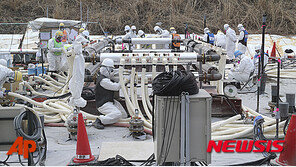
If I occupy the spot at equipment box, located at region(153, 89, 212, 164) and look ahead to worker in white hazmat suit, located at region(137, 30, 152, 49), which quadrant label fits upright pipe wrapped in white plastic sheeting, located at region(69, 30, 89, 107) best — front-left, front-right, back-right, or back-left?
front-left

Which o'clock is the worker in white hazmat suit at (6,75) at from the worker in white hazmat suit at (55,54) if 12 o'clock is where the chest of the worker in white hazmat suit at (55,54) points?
the worker in white hazmat suit at (6,75) is roughly at 2 o'clock from the worker in white hazmat suit at (55,54).

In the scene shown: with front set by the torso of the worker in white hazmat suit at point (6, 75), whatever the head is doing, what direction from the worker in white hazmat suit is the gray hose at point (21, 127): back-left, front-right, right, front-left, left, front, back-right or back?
right

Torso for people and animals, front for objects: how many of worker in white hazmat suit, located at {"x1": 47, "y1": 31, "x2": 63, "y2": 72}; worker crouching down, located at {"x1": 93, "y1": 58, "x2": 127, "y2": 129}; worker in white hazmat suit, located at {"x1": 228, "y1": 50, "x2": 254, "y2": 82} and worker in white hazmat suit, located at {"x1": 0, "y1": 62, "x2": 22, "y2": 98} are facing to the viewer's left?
1

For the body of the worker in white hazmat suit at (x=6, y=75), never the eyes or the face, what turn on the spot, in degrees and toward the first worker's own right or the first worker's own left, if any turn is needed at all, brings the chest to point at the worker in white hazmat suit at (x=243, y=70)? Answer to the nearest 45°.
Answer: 0° — they already face them
